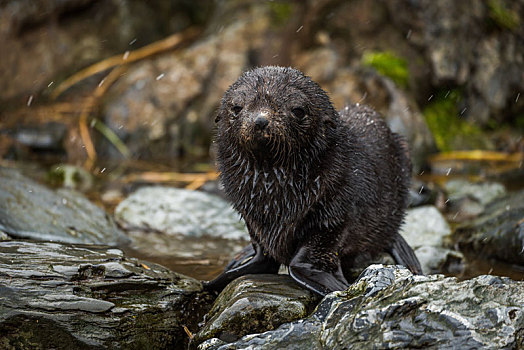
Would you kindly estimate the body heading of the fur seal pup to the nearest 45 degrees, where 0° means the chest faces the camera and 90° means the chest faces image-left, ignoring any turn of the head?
approximately 45°

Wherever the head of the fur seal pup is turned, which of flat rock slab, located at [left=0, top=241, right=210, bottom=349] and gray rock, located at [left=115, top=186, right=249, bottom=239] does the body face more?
the flat rock slab

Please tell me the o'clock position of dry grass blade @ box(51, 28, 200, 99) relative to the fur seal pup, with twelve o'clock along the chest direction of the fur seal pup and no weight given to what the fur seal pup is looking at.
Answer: The dry grass blade is roughly at 4 o'clock from the fur seal pup.

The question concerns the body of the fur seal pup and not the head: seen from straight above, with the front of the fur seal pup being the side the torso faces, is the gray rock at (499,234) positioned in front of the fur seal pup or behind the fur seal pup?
behind

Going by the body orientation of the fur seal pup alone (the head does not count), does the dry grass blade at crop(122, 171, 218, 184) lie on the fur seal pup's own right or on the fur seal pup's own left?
on the fur seal pup's own right

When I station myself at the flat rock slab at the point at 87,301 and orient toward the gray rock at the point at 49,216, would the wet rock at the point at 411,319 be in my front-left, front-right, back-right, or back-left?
back-right

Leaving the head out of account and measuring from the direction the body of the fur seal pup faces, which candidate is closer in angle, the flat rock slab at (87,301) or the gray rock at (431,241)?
the flat rock slab
